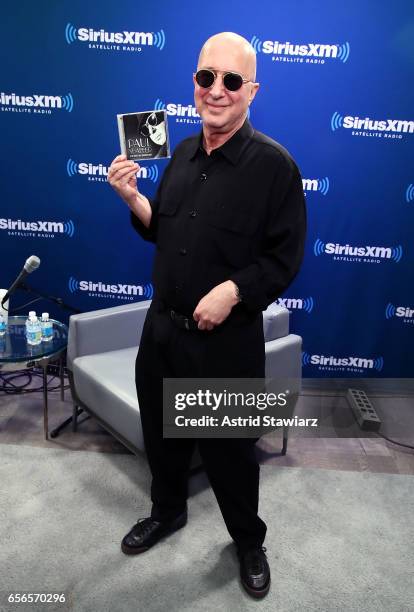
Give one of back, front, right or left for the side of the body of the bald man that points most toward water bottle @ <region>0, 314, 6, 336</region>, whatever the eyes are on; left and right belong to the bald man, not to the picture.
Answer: right

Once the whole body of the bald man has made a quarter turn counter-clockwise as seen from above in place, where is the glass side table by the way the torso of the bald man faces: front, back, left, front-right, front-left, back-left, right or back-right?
back

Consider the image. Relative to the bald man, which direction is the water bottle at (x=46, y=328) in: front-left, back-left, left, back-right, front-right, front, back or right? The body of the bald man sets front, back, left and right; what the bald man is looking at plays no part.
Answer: right

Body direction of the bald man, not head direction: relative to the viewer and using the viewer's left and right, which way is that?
facing the viewer and to the left of the viewer

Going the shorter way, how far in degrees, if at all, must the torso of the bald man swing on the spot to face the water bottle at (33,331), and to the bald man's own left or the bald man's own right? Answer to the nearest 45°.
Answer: approximately 90° to the bald man's own right

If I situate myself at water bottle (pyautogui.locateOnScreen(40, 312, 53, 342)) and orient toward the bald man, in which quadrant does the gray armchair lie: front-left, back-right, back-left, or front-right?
front-left
